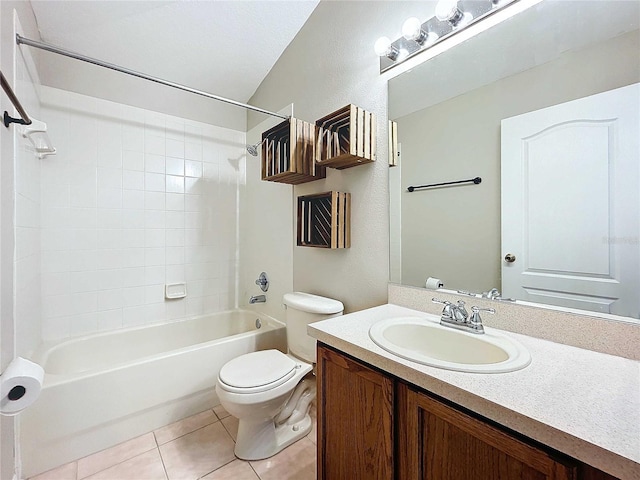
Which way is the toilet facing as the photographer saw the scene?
facing the viewer and to the left of the viewer

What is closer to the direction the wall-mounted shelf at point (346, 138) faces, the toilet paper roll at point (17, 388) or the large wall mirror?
the toilet paper roll

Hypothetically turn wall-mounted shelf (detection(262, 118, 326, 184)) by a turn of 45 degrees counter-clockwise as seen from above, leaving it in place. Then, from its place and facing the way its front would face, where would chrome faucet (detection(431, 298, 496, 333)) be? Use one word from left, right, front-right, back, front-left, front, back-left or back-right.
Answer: front-left
